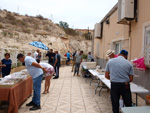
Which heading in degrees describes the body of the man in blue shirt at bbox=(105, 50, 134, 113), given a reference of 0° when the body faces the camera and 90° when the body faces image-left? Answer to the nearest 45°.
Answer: approximately 180°
